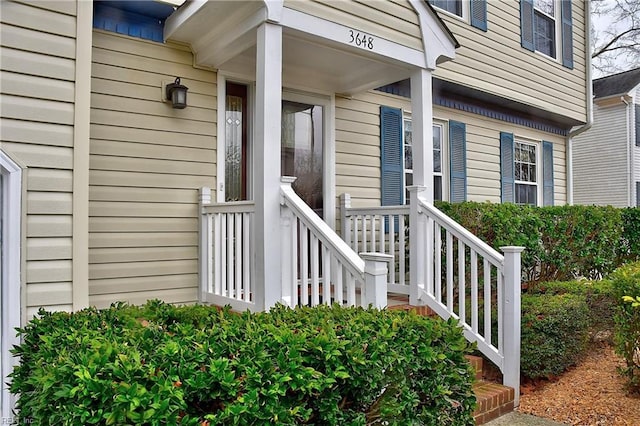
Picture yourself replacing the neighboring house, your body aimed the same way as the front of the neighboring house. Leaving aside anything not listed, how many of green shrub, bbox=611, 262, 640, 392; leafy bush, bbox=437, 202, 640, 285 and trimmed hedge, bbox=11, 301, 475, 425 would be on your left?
0

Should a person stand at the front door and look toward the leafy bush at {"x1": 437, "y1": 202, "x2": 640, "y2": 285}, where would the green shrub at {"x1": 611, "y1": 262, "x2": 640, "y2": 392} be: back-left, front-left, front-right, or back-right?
front-right

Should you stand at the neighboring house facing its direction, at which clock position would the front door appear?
The front door is roughly at 2 o'clock from the neighboring house.

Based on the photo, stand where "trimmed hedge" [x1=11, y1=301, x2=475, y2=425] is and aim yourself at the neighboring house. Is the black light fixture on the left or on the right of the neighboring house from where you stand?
left

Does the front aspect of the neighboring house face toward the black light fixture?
no

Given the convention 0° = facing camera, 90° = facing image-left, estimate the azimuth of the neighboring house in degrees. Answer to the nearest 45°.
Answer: approximately 315°

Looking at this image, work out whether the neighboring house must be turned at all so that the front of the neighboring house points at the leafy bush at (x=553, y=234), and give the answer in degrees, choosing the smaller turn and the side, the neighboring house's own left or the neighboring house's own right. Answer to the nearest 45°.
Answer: approximately 45° to the neighboring house's own right

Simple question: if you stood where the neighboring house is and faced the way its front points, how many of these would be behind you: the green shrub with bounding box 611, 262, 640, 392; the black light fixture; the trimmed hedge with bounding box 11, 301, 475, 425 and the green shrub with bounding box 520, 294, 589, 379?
0

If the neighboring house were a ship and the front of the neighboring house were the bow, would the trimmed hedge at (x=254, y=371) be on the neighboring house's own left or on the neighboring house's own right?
on the neighboring house's own right

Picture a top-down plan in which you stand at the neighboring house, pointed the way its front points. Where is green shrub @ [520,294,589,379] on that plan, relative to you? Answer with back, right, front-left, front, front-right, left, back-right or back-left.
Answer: front-right

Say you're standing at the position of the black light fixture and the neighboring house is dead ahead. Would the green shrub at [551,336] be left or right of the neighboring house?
right

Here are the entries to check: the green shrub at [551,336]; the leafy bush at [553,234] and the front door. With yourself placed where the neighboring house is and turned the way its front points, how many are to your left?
0

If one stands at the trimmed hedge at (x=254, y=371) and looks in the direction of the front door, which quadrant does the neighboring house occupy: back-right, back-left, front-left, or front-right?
front-right

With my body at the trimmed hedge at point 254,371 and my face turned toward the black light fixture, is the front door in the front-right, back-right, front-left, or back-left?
front-right

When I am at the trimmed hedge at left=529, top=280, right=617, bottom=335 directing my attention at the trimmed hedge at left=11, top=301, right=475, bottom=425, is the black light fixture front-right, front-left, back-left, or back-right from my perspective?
front-right

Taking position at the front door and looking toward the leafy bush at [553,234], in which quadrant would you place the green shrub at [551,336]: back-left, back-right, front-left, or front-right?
front-right

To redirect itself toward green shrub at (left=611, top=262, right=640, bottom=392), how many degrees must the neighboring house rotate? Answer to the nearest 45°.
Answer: approximately 45° to its right

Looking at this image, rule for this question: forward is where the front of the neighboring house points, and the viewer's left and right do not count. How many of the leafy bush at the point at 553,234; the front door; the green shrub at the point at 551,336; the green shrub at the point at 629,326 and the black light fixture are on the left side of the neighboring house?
0
